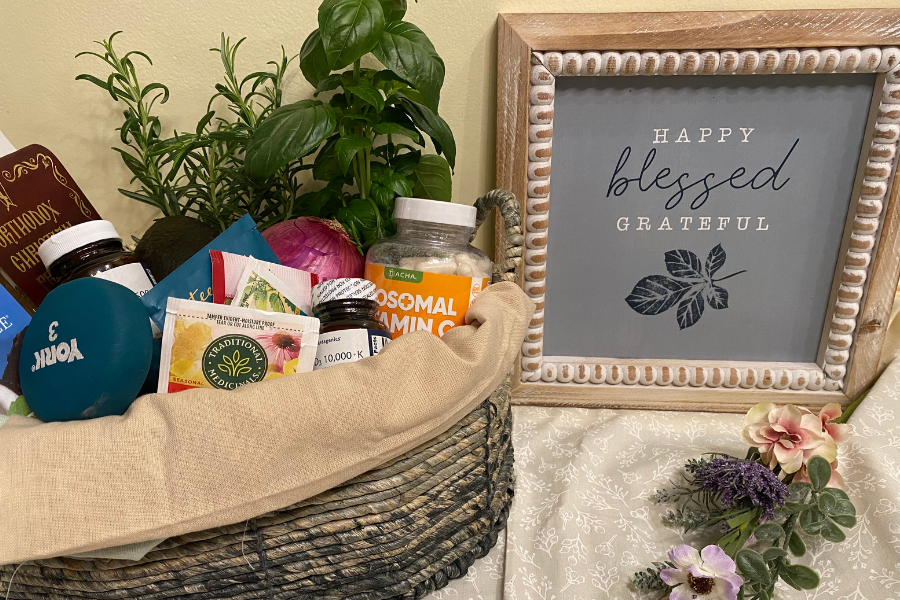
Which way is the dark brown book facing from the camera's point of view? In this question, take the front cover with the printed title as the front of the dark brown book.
toward the camera

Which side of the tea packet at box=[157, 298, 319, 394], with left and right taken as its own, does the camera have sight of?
front

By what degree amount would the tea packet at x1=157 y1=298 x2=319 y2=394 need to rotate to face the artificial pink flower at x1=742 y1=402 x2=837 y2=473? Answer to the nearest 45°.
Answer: approximately 90° to its left

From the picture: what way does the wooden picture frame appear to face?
toward the camera

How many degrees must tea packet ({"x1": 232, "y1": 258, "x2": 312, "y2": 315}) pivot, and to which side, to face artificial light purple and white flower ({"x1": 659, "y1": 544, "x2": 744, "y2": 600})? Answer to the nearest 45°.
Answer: approximately 45° to its left

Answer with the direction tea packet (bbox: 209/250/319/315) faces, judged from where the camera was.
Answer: facing the viewer
